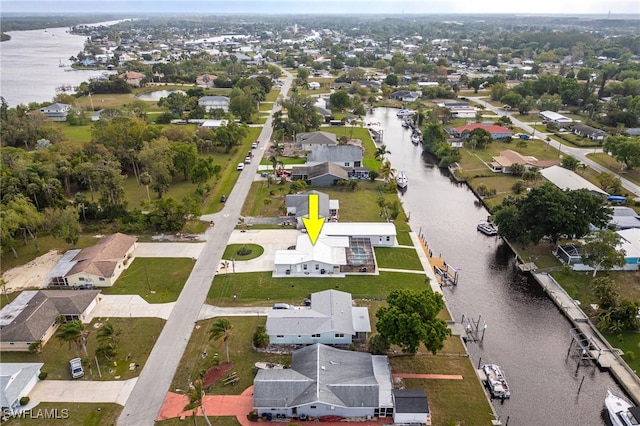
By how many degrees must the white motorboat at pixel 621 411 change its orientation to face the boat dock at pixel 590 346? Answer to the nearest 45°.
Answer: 0° — it already faces it

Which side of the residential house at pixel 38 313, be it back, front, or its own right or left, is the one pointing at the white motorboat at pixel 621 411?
front

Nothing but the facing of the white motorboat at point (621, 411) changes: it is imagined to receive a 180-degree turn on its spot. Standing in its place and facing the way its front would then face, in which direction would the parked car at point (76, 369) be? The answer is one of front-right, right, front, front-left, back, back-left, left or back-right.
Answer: right

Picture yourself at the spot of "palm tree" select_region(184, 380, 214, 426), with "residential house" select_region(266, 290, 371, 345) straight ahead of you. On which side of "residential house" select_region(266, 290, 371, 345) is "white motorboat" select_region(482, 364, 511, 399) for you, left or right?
right

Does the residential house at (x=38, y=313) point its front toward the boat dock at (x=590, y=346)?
yes

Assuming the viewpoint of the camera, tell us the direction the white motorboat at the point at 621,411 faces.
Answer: facing away from the viewer and to the left of the viewer

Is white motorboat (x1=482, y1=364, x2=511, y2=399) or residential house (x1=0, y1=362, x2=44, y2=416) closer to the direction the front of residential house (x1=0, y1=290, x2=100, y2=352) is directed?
the white motorboat

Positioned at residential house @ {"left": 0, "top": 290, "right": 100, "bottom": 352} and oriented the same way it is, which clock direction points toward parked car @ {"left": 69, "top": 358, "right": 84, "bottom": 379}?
The parked car is roughly at 1 o'clock from the residential house.

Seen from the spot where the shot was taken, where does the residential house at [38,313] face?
facing the viewer and to the right of the viewer

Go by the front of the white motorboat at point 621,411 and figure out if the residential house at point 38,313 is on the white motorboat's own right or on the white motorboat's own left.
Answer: on the white motorboat's own left

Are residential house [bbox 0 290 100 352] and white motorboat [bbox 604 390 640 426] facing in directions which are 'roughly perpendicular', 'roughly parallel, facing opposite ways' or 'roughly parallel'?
roughly perpendicular

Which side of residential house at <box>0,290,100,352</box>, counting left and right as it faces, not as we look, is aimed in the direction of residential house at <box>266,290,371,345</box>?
front

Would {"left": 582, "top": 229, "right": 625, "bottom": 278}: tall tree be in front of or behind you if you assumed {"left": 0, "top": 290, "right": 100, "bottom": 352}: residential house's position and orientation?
in front

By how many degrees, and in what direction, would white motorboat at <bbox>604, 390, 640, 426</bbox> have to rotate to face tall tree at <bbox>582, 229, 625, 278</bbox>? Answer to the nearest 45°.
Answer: approximately 45° to its right

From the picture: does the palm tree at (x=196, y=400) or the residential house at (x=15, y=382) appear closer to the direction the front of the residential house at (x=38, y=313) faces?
the palm tree
